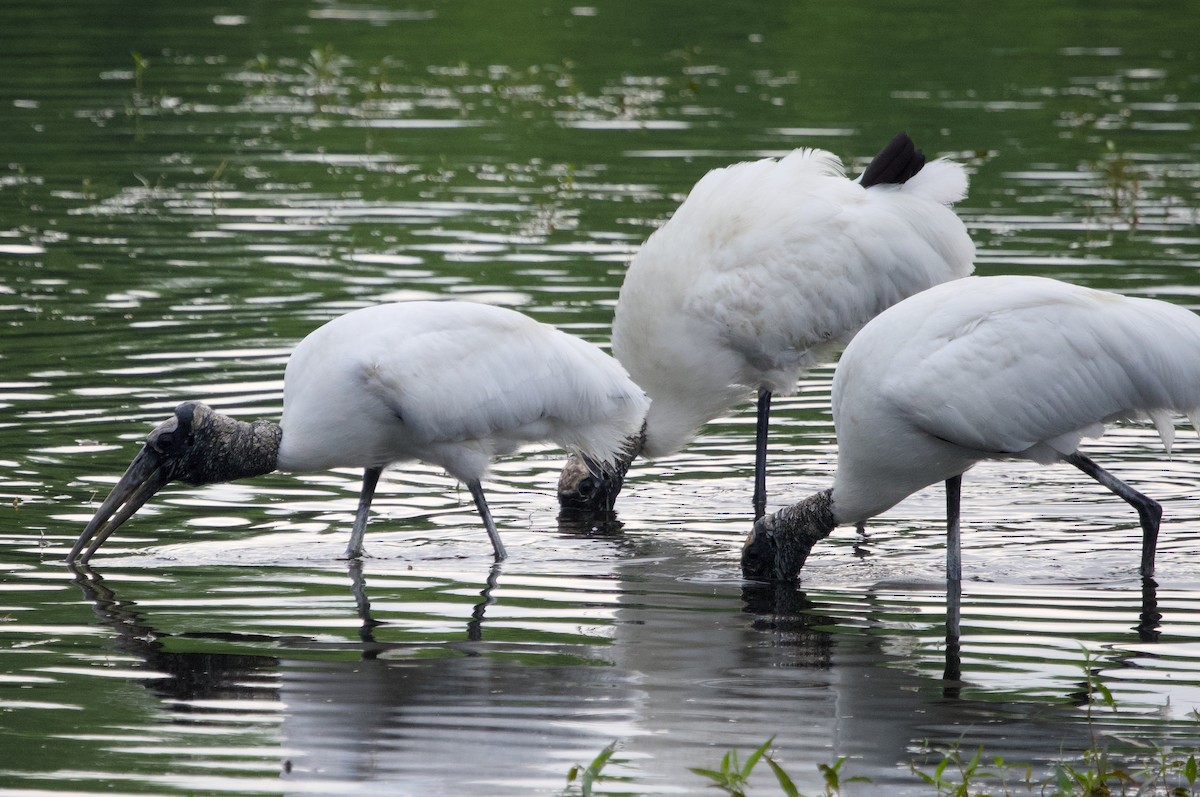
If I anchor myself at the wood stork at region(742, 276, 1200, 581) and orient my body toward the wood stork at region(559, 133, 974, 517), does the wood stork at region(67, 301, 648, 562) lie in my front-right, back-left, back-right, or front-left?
front-left

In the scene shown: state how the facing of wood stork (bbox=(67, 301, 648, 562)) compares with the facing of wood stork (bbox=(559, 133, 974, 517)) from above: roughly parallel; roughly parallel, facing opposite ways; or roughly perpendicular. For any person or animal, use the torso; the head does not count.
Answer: roughly parallel

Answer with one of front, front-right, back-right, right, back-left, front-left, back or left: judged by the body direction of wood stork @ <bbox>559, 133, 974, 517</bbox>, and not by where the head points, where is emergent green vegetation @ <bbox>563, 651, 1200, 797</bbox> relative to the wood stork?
left

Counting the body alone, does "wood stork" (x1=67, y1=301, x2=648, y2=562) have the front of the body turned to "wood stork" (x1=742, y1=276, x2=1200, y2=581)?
no

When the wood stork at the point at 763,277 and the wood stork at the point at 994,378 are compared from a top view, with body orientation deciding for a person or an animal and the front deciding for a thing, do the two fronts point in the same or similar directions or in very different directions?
same or similar directions

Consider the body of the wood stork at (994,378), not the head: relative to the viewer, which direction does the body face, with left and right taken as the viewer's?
facing to the left of the viewer

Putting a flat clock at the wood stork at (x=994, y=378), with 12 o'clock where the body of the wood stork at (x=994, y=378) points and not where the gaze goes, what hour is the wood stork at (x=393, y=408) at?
the wood stork at (x=393, y=408) is roughly at 12 o'clock from the wood stork at (x=994, y=378).

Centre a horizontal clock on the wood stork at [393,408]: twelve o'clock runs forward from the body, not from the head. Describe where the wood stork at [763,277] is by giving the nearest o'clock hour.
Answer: the wood stork at [763,277] is roughly at 5 o'clock from the wood stork at [393,408].

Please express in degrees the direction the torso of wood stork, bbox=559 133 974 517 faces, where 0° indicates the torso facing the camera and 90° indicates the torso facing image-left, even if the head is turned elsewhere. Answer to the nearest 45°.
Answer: approximately 90°

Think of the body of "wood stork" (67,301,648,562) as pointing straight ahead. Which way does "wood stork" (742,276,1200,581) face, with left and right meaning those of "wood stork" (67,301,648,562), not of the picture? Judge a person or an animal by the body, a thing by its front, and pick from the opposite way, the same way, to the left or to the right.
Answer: the same way

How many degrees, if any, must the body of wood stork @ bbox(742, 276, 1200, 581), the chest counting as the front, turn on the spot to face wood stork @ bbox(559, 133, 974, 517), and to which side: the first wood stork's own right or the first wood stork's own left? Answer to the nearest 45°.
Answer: approximately 45° to the first wood stork's own right

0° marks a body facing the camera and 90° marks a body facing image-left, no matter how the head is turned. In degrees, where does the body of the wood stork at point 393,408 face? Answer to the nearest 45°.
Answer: approximately 90°
